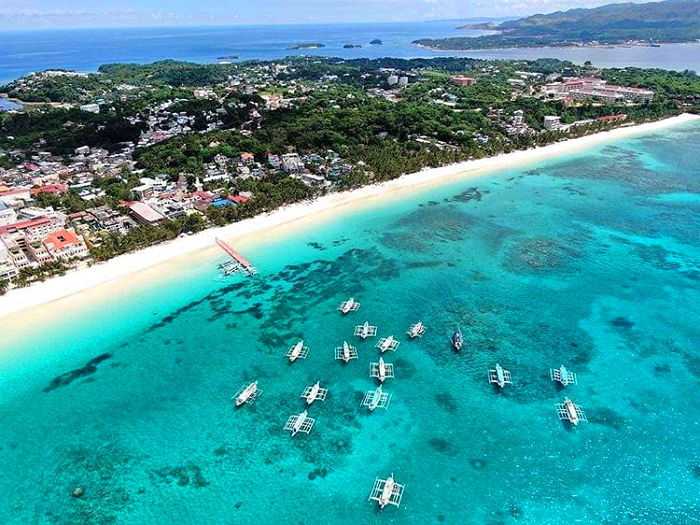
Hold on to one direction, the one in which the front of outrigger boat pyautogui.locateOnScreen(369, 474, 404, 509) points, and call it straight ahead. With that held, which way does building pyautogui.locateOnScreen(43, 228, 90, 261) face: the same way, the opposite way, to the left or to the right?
to the right

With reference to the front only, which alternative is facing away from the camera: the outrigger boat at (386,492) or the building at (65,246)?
the outrigger boat

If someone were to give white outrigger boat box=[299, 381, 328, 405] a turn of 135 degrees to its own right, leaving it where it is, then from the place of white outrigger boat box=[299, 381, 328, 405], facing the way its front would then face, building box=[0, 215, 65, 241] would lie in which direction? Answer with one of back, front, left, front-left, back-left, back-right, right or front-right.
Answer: back-right

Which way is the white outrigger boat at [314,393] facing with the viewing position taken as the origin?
facing away from the viewer and to the right of the viewer

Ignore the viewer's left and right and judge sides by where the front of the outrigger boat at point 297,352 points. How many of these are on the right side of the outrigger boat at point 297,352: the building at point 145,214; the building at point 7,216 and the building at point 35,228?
0

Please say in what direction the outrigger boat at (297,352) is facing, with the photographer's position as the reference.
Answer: facing away from the viewer and to the right of the viewer

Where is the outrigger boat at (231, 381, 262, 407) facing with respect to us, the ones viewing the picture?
facing away from the viewer and to the right of the viewer

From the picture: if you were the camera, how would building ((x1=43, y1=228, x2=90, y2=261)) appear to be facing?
facing the viewer and to the right of the viewer

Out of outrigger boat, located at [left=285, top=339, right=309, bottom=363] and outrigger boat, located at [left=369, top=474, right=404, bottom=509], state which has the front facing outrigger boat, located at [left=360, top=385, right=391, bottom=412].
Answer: outrigger boat, located at [left=369, top=474, right=404, bottom=509]

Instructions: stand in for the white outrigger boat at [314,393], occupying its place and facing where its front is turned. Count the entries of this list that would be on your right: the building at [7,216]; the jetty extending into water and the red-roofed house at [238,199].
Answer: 0

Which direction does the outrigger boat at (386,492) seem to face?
away from the camera

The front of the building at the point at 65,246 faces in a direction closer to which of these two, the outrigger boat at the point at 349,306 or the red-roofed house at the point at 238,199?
the outrigger boat

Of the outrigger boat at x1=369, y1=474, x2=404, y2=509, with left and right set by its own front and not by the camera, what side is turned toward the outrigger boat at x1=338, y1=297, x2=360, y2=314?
front

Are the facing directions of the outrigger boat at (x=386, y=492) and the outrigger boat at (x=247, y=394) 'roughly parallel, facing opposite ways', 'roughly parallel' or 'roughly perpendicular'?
roughly parallel

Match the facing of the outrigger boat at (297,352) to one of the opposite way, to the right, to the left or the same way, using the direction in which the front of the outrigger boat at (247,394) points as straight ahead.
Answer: the same way

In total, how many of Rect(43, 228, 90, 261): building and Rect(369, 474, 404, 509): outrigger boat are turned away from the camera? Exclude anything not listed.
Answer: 1

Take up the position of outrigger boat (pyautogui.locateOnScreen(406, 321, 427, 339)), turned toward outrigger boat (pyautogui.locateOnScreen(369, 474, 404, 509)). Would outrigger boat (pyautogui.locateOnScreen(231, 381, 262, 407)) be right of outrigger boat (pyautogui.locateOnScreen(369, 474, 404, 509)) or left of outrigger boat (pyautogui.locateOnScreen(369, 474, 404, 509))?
right

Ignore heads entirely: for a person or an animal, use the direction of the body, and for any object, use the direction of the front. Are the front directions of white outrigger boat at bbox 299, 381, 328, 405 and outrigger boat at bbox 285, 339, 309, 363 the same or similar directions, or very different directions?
same or similar directions

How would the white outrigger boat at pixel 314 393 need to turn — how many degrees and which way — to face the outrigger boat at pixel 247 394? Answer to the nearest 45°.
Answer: approximately 135° to its left

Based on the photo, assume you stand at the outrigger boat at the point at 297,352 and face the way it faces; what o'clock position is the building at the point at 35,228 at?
The building is roughly at 9 o'clock from the outrigger boat.
